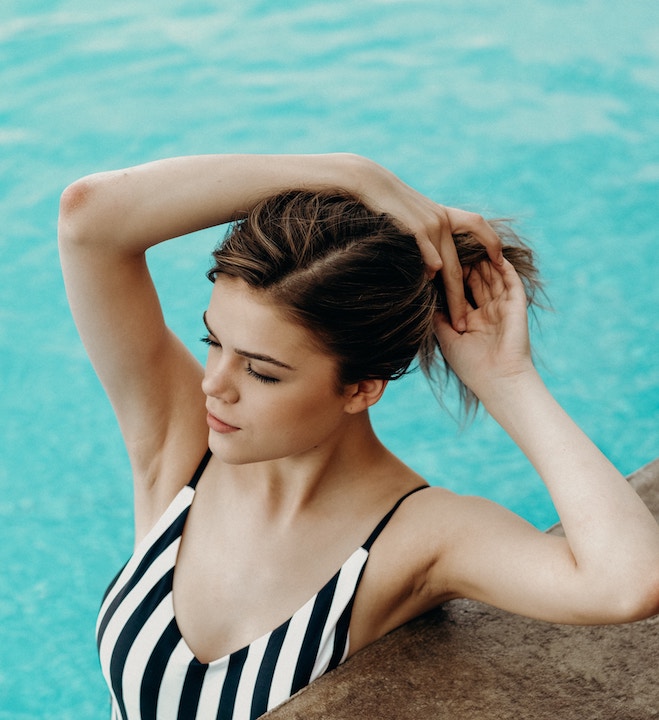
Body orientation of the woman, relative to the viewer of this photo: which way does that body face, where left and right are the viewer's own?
facing the viewer and to the left of the viewer

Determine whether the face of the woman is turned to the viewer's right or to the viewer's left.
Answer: to the viewer's left
